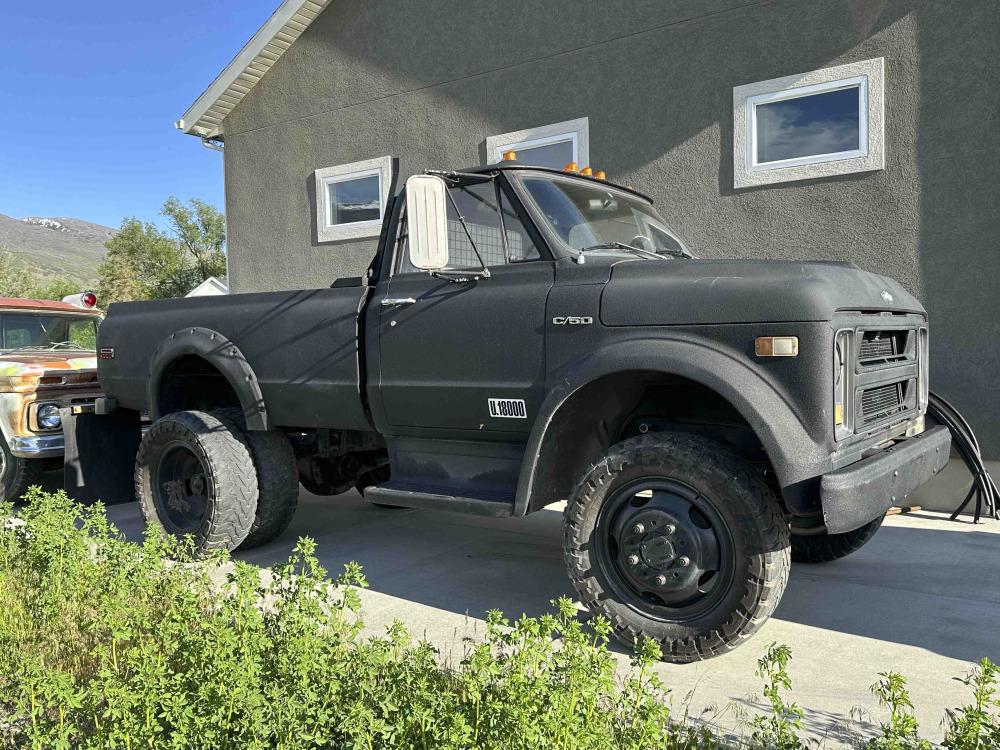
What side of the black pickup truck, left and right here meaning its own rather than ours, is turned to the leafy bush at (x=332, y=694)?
right

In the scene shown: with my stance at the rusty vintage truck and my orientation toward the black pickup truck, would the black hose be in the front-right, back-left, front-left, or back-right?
front-left

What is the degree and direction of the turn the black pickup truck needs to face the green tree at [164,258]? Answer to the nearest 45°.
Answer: approximately 180°

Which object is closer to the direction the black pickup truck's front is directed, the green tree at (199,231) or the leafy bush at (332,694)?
the leafy bush

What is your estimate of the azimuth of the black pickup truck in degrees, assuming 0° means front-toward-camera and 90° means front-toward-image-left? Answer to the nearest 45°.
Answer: approximately 315°

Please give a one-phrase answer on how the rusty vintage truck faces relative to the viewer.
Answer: facing the viewer and to the right of the viewer

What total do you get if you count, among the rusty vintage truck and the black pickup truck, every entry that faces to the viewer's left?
0

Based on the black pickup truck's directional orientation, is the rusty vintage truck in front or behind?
behind

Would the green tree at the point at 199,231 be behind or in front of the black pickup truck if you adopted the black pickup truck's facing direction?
behind

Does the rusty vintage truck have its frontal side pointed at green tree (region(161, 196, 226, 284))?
no

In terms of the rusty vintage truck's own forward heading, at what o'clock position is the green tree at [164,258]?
The green tree is roughly at 8 o'clock from the rusty vintage truck.

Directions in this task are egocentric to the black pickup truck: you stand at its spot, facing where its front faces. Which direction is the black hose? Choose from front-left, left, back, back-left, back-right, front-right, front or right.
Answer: left

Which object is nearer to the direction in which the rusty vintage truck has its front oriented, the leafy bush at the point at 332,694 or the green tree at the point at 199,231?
the leafy bush

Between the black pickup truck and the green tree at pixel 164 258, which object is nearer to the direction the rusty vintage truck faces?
the black pickup truck

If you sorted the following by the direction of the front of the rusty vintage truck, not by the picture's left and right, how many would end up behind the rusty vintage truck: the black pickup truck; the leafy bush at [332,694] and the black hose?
0
